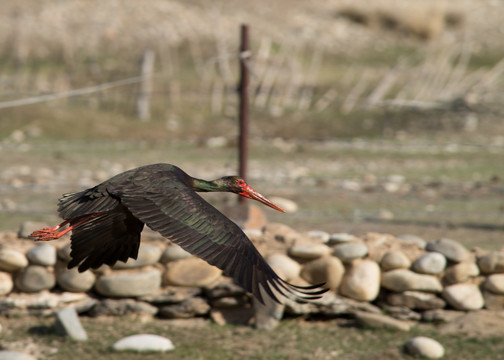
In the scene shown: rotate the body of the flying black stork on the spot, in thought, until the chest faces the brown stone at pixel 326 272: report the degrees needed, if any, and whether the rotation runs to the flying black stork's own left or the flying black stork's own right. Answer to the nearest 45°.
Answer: approximately 45° to the flying black stork's own left

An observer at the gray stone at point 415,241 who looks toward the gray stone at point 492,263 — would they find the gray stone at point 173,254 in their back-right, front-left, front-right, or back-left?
back-right

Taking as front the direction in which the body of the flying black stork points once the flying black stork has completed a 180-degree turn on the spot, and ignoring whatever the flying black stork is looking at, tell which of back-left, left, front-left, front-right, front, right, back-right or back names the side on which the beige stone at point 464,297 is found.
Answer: back-right

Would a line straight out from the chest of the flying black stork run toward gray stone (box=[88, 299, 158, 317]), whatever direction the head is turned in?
no

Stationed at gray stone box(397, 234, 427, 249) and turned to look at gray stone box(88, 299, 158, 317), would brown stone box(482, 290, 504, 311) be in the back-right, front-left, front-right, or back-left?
back-left

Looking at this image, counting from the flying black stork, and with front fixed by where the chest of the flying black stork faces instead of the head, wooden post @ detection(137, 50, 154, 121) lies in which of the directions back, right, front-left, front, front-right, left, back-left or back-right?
left

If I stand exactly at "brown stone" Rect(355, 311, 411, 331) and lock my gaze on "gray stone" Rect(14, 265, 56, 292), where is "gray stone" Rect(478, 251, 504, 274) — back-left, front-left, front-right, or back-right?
back-right

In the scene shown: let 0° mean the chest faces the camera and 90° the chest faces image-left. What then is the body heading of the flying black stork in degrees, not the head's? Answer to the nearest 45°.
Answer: approximately 270°

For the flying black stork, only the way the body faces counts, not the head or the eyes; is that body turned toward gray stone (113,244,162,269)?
no

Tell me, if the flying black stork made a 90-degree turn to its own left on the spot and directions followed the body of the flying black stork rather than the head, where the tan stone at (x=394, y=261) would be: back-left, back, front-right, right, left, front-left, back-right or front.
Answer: front-right

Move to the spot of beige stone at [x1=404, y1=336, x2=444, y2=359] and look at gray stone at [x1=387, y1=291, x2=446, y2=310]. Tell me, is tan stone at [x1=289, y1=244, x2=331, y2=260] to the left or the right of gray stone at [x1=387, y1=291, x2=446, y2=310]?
left
